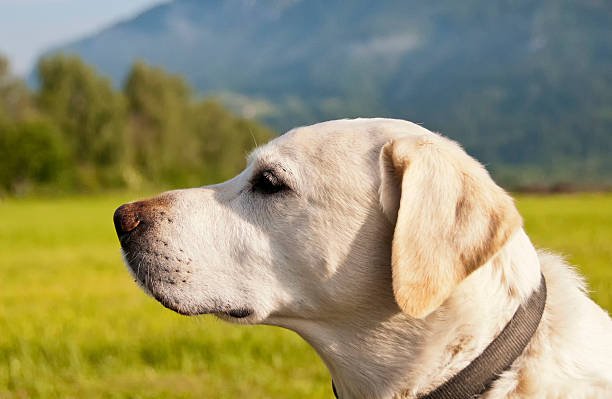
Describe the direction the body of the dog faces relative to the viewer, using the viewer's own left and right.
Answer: facing to the left of the viewer
